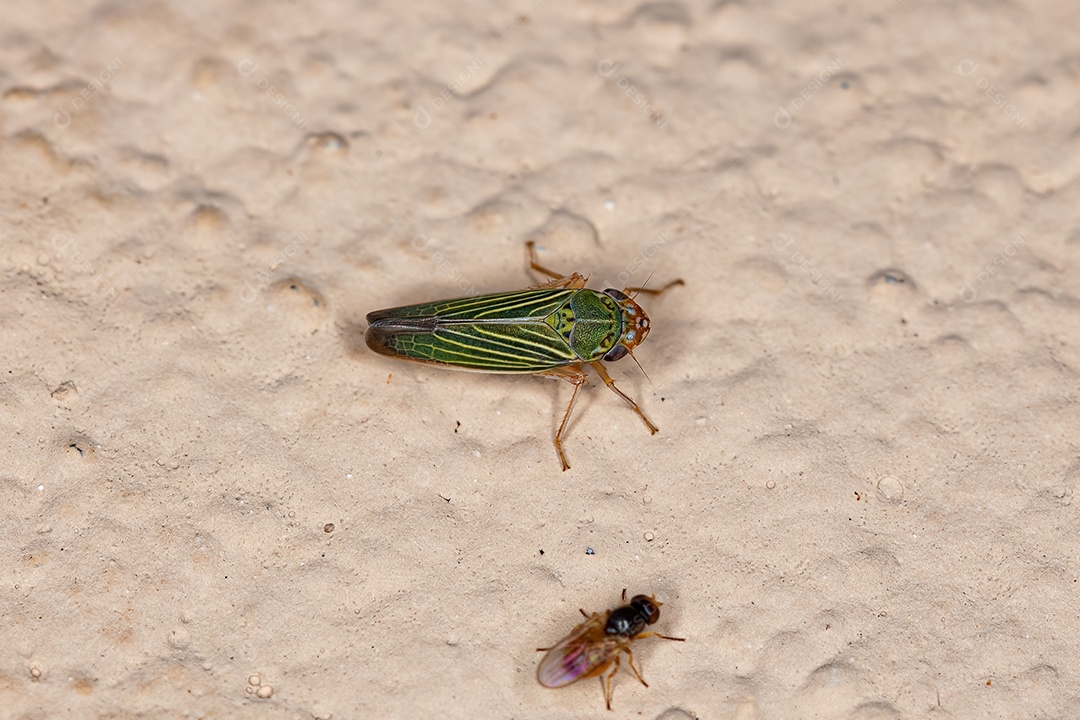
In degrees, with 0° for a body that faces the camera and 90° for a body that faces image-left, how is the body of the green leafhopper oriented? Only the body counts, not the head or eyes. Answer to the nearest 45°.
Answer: approximately 270°
